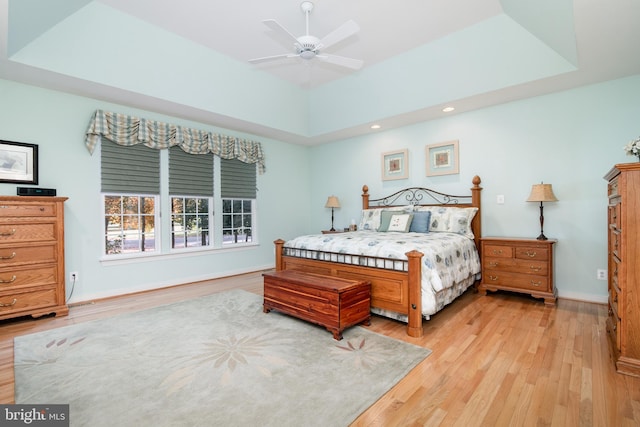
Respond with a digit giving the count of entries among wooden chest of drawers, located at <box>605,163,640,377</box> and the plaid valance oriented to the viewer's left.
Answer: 1

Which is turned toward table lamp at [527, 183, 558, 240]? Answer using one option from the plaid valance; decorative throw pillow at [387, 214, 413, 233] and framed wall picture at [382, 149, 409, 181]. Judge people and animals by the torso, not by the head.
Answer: the plaid valance

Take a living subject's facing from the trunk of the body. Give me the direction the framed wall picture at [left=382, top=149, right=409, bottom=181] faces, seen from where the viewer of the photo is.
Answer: facing the viewer and to the left of the viewer

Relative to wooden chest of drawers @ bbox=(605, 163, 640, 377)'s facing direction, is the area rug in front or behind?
in front

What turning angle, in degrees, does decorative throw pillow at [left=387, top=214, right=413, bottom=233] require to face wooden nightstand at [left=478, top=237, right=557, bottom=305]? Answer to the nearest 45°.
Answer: approximately 135° to its left

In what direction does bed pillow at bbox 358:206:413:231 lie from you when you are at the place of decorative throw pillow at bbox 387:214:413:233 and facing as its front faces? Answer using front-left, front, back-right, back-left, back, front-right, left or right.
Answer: right

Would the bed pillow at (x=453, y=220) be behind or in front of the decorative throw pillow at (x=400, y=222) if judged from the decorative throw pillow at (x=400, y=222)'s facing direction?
behind

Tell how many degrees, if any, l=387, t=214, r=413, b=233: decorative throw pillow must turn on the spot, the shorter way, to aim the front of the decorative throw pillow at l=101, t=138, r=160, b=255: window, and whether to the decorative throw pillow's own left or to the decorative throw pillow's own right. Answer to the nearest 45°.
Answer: approximately 45° to the decorative throw pillow's own right

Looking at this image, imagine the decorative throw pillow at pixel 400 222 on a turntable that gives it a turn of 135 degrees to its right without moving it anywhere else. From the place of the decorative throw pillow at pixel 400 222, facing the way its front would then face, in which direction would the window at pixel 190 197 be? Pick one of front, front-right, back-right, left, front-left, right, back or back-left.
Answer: left

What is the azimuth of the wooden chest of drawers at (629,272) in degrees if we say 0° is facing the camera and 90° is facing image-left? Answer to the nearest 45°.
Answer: approximately 90°

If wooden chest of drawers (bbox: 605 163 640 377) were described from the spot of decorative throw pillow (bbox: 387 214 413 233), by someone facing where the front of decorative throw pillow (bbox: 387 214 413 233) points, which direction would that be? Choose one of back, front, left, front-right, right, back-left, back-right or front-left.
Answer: left

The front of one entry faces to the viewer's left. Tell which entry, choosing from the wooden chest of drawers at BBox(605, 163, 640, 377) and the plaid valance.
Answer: the wooden chest of drawers

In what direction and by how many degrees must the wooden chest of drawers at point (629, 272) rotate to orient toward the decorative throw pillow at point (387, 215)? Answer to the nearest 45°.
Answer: approximately 45° to its right

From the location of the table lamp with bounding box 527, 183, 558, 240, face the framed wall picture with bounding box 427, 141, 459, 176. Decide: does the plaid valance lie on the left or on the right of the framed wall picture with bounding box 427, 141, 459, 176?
left

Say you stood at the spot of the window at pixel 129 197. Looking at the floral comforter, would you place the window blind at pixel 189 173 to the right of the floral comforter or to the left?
left
